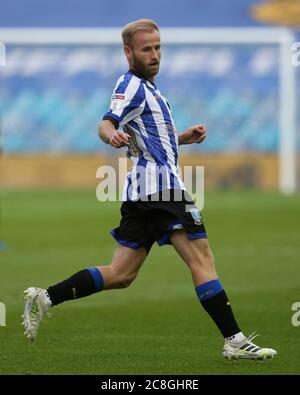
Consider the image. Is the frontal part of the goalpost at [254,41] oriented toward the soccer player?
yes

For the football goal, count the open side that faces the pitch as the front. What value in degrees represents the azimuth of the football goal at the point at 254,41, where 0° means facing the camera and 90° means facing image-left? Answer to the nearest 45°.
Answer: approximately 0°
